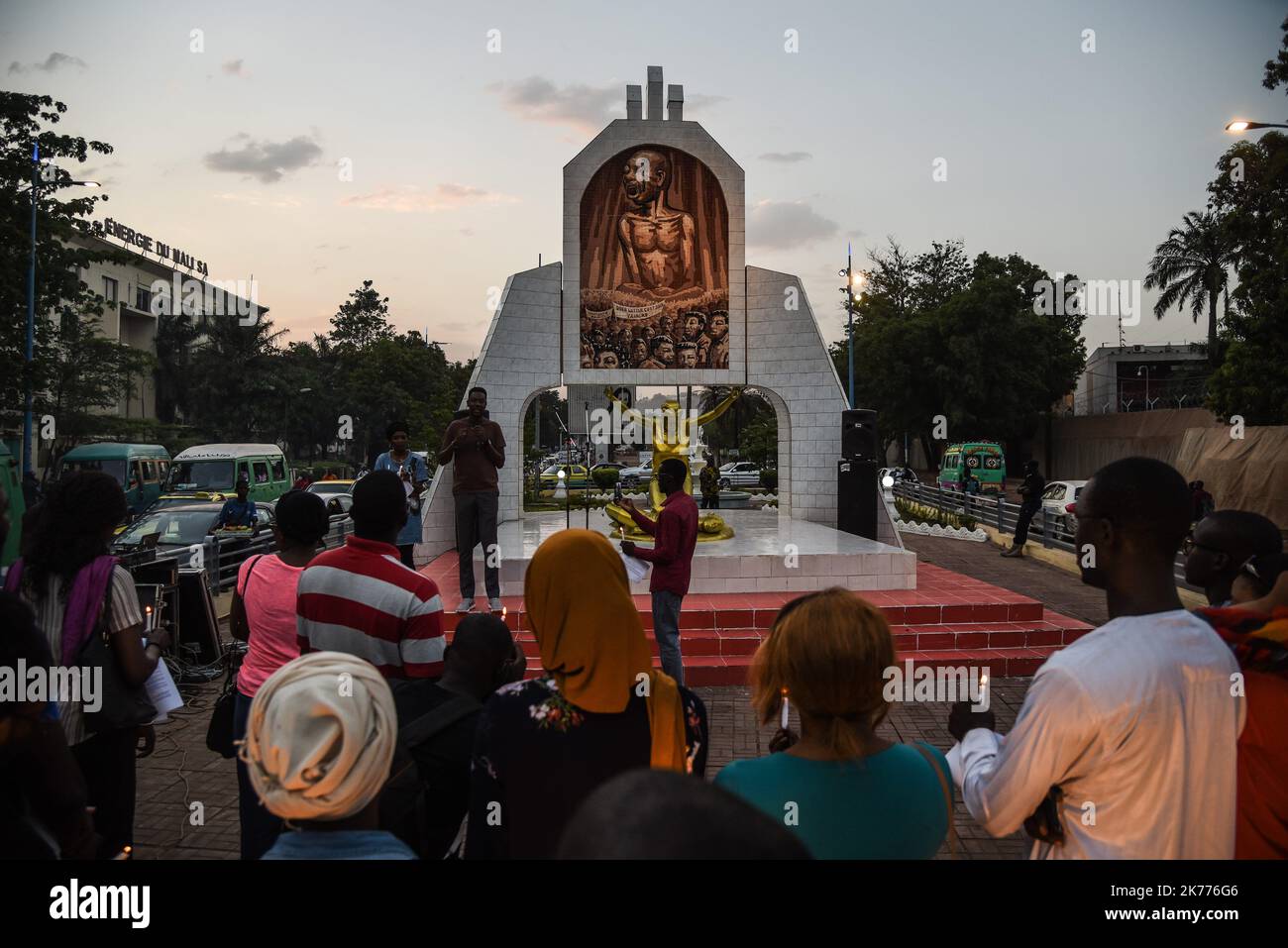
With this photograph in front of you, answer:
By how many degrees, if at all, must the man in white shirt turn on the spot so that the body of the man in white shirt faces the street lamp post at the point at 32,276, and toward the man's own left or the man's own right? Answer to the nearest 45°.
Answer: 0° — they already face it

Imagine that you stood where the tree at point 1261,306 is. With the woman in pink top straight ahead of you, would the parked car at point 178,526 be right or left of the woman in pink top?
right

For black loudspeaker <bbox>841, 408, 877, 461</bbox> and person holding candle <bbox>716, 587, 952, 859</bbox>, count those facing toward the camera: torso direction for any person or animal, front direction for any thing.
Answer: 1

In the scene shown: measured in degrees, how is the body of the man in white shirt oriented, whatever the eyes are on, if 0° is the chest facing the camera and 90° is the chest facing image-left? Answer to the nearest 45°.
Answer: approximately 135°

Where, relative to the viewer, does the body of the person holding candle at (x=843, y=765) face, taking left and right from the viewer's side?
facing away from the viewer

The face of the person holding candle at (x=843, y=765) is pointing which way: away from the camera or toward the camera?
away from the camera

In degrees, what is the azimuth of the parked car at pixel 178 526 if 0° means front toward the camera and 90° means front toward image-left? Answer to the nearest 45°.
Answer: approximately 45°

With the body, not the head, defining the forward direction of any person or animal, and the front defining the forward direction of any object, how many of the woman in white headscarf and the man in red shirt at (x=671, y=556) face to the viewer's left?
1

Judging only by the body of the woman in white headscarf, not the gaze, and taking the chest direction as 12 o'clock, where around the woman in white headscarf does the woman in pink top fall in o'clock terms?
The woman in pink top is roughly at 12 o'clock from the woman in white headscarf.
